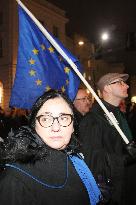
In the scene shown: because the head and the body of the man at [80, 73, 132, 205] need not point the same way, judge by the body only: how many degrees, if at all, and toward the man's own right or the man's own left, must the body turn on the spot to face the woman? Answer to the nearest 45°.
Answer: approximately 90° to the man's own right
